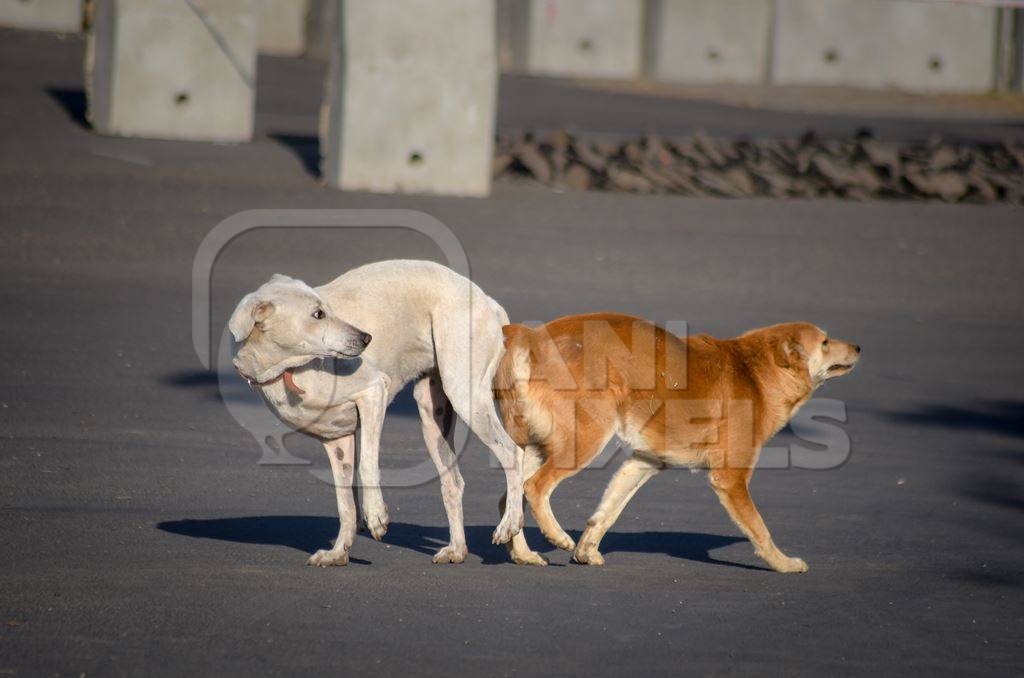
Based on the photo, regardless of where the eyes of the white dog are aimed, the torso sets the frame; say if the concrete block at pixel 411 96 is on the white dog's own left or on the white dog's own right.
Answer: on the white dog's own right

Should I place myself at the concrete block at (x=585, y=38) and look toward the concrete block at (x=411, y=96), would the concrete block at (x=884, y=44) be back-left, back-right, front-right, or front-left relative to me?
back-left

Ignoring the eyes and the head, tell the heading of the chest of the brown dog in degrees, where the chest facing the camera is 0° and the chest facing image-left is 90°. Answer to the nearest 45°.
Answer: approximately 270°

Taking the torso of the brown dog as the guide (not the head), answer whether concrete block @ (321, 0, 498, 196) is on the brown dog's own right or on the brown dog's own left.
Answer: on the brown dog's own left

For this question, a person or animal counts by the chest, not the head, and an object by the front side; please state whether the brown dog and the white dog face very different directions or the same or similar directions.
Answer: very different directions

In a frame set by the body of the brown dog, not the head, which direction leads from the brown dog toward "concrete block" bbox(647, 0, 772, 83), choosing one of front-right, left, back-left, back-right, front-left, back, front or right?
left

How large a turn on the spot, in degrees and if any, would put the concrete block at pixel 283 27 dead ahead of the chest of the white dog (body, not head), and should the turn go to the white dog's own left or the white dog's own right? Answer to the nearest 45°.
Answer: approximately 90° to the white dog's own right

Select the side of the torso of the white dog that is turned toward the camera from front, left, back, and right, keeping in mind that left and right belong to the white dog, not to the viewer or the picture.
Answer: left

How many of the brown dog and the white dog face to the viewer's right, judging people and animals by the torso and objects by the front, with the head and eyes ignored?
1

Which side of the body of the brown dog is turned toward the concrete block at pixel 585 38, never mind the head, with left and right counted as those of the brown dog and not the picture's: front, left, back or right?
left
